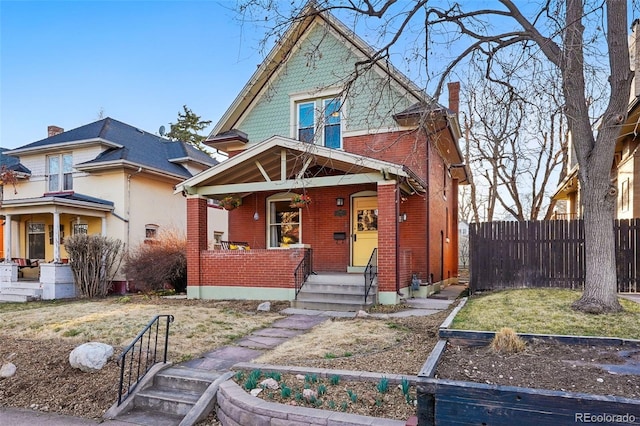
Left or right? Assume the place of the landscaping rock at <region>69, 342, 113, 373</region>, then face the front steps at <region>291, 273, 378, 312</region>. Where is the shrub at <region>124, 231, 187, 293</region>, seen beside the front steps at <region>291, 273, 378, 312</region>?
left

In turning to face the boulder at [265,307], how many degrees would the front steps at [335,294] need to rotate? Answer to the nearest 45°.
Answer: approximately 90° to its right

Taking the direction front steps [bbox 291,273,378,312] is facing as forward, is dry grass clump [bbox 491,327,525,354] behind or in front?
in front

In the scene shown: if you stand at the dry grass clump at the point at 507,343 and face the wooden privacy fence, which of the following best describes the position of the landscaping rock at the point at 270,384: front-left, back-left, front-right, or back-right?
back-left

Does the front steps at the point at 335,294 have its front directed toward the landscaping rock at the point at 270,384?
yes

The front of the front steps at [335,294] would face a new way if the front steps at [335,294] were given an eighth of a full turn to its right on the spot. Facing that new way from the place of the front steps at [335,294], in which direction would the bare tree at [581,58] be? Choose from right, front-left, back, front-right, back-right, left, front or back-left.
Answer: left

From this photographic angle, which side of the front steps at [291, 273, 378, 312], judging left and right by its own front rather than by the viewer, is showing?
front

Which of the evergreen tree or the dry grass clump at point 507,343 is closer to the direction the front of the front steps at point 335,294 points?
the dry grass clump

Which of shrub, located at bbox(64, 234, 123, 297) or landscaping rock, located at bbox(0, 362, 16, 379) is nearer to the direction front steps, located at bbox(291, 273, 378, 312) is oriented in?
the landscaping rock

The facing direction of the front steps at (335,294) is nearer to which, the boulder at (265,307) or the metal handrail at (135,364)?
the metal handrail

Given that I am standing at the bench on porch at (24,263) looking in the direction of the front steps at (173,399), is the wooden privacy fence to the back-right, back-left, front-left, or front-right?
front-left

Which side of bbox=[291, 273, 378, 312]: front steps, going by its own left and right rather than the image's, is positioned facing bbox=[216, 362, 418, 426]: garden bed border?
front

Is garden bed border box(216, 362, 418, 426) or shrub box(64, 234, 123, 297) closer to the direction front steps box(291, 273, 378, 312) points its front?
the garden bed border

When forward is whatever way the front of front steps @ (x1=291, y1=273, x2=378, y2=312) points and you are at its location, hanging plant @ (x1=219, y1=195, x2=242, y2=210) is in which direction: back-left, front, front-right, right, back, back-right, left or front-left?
back-right
